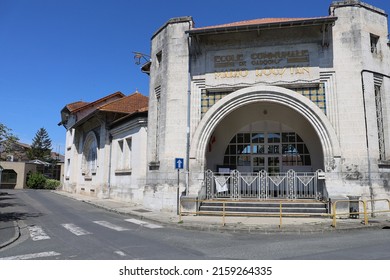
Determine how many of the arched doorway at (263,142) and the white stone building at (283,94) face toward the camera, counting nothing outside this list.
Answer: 2

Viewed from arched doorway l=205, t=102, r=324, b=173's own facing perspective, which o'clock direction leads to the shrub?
The shrub is roughly at 4 o'clock from the arched doorway.

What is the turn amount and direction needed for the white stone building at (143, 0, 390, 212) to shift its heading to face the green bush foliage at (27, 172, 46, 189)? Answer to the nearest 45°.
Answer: approximately 135° to its right

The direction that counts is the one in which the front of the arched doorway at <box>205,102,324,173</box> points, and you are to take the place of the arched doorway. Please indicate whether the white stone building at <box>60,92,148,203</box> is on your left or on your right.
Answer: on your right

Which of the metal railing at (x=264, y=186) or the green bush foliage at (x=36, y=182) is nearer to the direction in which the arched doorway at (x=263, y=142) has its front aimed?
the metal railing

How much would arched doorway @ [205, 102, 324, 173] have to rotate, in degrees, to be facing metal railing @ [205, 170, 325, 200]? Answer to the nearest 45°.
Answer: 0° — it already faces it

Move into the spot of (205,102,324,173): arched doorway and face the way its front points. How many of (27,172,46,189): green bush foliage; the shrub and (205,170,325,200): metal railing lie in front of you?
1
